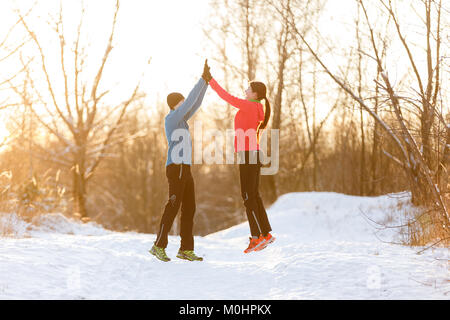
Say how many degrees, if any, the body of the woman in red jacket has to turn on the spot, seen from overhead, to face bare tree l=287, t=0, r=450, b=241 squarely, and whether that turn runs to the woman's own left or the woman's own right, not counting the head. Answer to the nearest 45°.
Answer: approximately 180°

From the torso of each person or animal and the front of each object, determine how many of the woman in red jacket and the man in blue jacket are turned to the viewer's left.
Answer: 1

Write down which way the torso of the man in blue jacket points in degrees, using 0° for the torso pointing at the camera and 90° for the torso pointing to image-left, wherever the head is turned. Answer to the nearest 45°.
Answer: approximately 270°

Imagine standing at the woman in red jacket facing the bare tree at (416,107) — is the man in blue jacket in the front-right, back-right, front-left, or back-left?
back-left

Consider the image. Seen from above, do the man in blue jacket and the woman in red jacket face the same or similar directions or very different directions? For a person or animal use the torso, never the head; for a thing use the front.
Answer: very different directions

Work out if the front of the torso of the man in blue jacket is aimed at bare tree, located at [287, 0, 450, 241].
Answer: yes

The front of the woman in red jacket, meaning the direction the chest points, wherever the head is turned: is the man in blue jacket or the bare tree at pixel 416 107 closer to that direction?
the man in blue jacket

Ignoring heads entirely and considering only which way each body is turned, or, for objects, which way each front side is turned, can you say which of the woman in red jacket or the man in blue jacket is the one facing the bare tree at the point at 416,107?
the man in blue jacket

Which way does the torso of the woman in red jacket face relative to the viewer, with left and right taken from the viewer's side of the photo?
facing to the left of the viewer

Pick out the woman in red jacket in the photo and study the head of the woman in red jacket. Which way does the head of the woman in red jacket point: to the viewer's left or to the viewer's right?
to the viewer's left
